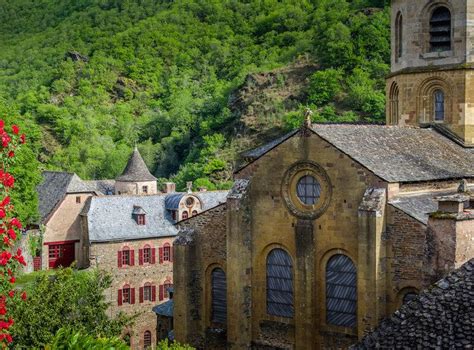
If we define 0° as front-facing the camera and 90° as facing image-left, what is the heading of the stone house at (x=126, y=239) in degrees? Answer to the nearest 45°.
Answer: approximately 0°

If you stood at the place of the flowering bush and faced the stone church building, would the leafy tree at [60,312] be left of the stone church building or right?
left

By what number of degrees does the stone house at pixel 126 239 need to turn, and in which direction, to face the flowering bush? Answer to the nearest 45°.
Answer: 0° — it already faces it

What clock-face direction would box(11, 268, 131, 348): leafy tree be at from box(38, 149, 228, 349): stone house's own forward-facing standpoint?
The leafy tree is roughly at 12 o'clock from the stone house.
